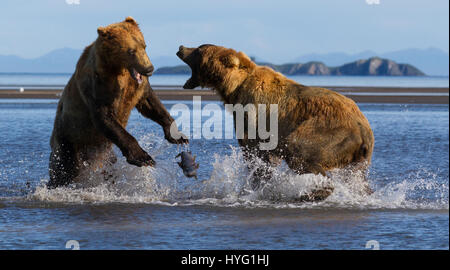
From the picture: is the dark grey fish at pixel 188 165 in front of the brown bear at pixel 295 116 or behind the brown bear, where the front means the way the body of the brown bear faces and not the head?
in front

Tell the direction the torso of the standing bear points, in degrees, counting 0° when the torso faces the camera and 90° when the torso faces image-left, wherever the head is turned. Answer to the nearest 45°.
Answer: approximately 315°

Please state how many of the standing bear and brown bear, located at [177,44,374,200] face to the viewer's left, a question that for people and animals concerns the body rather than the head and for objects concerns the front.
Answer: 1

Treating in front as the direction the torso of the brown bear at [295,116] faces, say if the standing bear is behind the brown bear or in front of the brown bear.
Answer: in front

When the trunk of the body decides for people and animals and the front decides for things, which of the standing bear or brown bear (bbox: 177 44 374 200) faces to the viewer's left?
the brown bear

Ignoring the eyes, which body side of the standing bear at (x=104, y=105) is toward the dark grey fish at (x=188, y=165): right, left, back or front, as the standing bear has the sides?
front

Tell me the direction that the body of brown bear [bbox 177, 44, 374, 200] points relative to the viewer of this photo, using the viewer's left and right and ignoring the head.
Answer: facing to the left of the viewer
